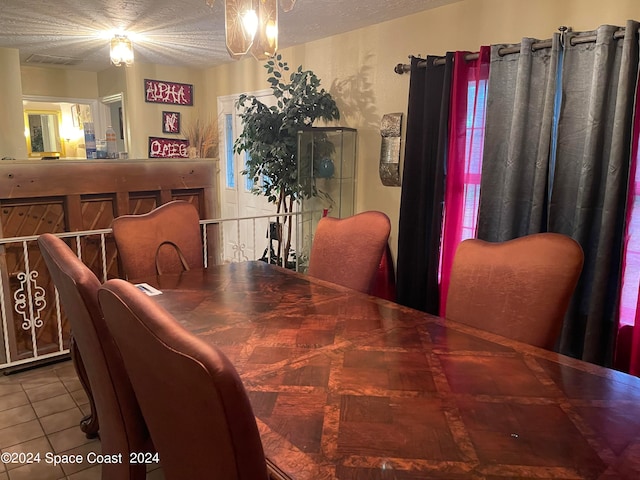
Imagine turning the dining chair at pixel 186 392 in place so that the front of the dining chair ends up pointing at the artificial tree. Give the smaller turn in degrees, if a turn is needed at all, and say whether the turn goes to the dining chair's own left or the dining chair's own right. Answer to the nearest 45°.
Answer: approximately 45° to the dining chair's own left

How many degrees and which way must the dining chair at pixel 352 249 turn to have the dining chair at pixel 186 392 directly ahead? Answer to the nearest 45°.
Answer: approximately 45° to its left

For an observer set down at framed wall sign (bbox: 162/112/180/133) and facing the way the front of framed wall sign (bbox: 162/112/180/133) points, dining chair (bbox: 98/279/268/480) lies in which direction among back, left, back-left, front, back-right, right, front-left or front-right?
front

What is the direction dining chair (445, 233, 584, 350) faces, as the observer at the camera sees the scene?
facing the viewer and to the left of the viewer

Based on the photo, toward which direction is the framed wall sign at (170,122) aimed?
toward the camera

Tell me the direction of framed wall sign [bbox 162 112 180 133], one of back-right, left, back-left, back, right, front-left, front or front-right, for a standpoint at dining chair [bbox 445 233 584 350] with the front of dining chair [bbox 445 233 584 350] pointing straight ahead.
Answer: right

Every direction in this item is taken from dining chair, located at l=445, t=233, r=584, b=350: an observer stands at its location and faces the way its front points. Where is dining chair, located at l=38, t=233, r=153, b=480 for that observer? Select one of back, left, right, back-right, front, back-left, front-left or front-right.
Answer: front

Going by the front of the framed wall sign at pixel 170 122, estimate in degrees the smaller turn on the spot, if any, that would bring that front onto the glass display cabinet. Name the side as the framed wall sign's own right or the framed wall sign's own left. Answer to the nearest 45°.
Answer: approximately 45° to the framed wall sign's own left

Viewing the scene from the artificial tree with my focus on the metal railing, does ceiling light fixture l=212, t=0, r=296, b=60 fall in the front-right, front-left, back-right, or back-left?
front-left

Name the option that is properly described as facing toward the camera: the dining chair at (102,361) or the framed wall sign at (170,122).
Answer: the framed wall sign

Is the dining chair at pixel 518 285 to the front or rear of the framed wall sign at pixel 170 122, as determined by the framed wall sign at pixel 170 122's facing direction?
to the front

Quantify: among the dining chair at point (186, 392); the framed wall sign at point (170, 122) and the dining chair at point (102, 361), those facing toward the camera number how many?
1

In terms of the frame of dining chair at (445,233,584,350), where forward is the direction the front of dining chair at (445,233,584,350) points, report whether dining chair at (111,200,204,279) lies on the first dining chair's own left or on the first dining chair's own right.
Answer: on the first dining chair's own right

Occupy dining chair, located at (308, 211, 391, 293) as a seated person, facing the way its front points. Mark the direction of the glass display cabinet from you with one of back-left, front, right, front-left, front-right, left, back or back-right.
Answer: back-right

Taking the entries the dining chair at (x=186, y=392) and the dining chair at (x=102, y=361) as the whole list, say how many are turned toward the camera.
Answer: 0

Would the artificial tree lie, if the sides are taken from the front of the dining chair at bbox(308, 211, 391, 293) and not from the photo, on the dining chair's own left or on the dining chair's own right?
on the dining chair's own right

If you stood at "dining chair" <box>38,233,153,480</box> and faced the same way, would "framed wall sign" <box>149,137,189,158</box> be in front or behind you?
in front

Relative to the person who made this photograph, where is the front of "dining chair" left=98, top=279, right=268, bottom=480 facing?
facing away from the viewer and to the right of the viewer

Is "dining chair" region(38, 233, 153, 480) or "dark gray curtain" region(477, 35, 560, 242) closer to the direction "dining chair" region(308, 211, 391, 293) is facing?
the dining chair

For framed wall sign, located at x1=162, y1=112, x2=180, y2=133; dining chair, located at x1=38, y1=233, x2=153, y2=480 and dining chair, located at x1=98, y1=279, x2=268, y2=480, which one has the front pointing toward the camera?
the framed wall sign
